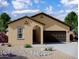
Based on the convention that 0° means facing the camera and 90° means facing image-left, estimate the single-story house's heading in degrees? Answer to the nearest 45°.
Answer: approximately 0°

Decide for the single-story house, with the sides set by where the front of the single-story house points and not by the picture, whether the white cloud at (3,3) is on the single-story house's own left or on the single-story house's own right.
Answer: on the single-story house's own right
